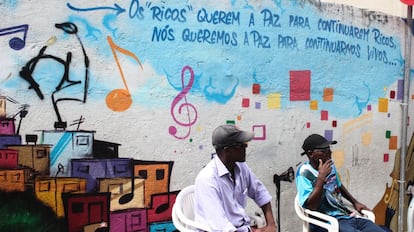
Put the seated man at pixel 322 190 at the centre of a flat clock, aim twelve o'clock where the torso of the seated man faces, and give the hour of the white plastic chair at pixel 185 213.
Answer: The white plastic chair is roughly at 3 o'clock from the seated man.

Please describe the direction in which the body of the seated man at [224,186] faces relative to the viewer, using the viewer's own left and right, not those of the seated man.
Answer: facing the viewer and to the right of the viewer

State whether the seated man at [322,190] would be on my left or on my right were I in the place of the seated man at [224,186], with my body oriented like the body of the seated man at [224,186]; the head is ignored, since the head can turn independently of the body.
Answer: on my left

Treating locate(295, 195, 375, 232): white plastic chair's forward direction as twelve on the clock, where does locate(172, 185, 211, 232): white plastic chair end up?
locate(172, 185, 211, 232): white plastic chair is roughly at 3 o'clock from locate(295, 195, 375, 232): white plastic chair.

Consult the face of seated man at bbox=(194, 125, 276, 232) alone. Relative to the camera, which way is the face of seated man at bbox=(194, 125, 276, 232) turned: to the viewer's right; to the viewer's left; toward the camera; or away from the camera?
to the viewer's right

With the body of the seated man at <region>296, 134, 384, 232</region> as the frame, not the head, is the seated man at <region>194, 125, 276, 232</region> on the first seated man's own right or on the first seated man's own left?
on the first seated man's own right

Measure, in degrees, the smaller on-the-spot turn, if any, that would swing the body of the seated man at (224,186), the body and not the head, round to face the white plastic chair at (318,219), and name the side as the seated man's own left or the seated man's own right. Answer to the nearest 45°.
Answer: approximately 90° to the seated man's own left
